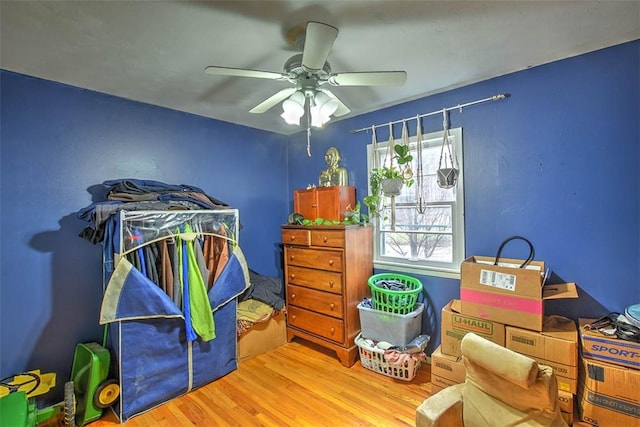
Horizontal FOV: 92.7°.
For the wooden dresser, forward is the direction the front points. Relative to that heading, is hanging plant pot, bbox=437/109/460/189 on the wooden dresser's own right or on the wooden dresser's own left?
on the wooden dresser's own left

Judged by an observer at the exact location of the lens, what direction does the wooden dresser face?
facing the viewer and to the left of the viewer

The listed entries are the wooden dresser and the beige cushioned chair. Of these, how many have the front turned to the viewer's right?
0

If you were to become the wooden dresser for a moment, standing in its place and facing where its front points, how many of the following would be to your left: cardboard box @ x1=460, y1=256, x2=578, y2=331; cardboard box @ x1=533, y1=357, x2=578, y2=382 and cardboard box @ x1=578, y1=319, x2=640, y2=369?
3

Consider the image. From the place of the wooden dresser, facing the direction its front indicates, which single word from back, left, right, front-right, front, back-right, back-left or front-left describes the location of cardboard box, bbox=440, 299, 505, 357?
left

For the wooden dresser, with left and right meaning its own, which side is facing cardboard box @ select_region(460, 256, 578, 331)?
left
